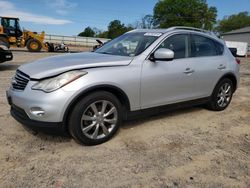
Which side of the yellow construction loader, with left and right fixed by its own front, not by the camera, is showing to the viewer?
right

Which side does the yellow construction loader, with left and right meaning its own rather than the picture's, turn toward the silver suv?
right

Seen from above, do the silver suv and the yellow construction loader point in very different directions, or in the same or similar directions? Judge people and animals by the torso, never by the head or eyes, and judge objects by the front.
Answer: very different directions

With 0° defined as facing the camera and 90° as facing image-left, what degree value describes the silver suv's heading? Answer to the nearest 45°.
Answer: approximately 45°

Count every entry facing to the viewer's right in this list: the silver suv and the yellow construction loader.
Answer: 1
